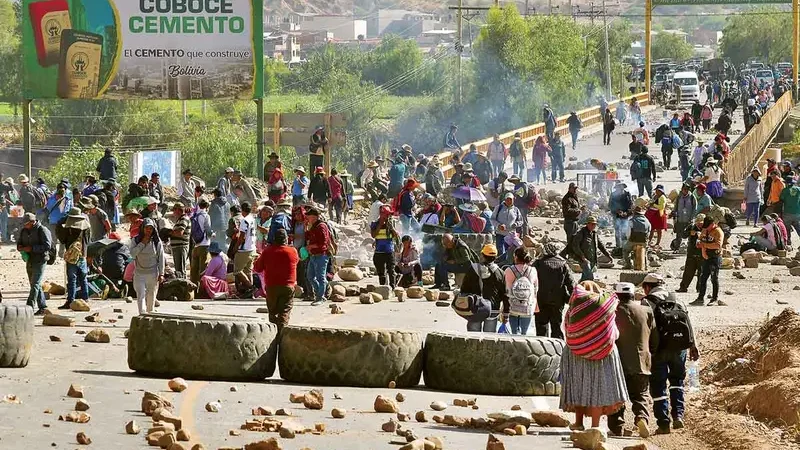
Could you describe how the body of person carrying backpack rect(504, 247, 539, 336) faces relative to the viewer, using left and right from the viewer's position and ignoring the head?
facing away from the viewer

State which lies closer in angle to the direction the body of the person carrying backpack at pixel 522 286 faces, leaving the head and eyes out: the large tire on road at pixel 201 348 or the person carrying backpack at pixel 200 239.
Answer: the person carrying backpack

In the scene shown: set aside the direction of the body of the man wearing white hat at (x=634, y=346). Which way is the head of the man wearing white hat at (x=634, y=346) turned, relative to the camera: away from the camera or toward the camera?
away from the camera

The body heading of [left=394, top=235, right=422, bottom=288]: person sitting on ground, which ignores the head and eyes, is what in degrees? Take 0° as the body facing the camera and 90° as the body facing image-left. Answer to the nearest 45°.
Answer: approximately 0°

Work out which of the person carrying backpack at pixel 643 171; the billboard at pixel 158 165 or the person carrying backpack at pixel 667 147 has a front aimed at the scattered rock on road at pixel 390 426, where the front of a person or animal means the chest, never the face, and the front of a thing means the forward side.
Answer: the billboard

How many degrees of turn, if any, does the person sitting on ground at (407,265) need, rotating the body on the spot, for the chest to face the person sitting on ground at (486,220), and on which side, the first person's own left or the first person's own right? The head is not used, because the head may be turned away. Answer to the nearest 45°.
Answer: approximately 135° to the first person's own left

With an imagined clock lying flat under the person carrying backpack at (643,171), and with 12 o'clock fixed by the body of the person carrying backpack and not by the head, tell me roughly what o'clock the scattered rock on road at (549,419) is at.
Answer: The scattered rock on road is roughly at 6 o'clock from the person carrying backpack.

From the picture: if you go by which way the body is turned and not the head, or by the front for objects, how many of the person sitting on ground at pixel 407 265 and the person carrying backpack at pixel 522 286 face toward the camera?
1

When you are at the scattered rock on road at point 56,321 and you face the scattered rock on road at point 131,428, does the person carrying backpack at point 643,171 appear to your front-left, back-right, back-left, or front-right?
back-left

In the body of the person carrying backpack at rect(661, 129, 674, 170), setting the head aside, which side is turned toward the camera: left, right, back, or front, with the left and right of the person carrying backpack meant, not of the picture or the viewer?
back

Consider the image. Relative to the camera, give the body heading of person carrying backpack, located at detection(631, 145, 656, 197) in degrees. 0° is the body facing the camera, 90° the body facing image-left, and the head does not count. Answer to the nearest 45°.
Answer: approximately 180°

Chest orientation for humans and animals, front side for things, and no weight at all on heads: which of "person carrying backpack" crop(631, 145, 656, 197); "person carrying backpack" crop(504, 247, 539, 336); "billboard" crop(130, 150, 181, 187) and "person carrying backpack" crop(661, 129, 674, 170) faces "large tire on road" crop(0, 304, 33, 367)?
the billboard
